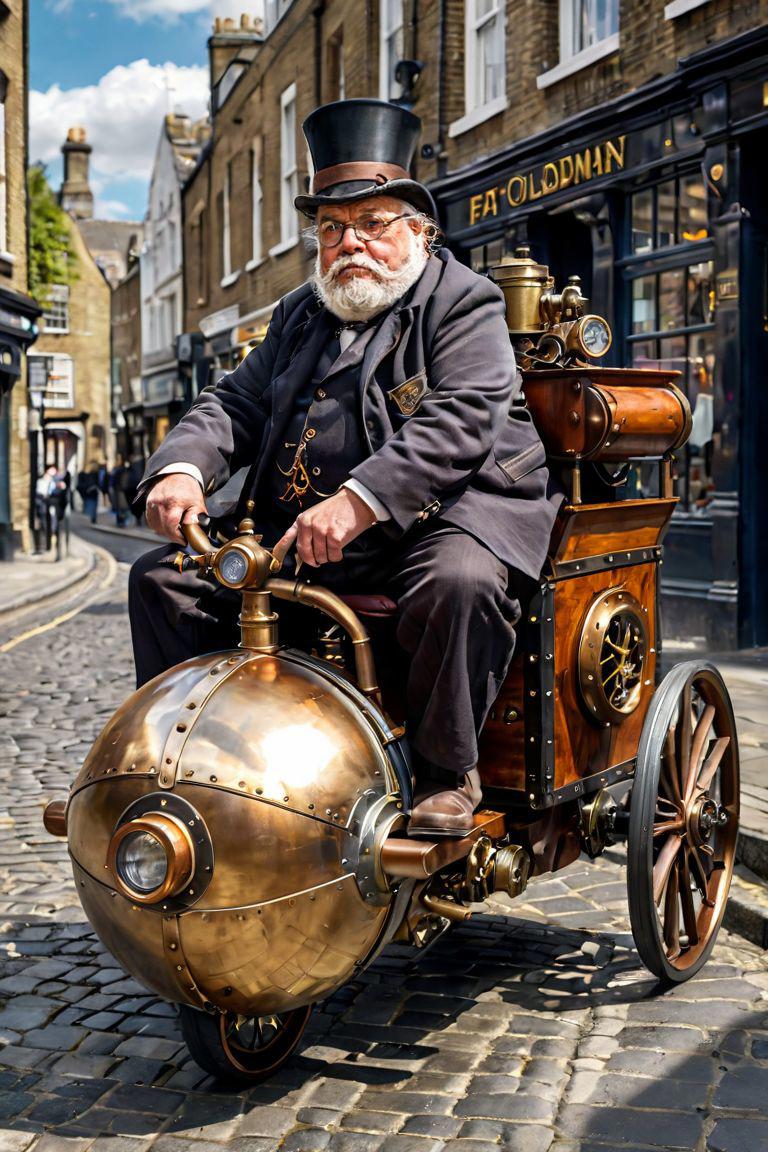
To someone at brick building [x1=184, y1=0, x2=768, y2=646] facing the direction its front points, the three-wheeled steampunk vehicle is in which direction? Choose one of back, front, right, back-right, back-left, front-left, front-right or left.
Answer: front-left

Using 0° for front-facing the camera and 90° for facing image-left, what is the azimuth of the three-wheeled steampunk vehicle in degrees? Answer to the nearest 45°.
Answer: approximately 45°

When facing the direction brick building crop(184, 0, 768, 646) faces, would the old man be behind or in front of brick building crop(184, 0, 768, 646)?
in front

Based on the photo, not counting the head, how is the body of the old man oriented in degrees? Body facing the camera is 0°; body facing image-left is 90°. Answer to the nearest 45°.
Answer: approximately 45°

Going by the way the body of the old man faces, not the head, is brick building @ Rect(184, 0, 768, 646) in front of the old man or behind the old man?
behind

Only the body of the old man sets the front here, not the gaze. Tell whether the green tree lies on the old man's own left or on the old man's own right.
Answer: on the old man's own right

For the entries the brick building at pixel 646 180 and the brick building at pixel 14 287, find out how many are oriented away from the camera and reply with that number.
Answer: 0

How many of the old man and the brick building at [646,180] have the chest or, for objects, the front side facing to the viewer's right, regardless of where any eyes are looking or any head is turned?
0

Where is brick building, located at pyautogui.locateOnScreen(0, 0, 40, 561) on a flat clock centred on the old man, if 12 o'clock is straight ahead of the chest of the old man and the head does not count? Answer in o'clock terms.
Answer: The brick building is roughly at 4 o'clock from the old man.

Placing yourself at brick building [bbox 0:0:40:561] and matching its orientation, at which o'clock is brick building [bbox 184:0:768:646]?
brick building [bbox 184:0:768:646] is roughly at 1 o'clock from brick building [bbox 0:0:40:561].

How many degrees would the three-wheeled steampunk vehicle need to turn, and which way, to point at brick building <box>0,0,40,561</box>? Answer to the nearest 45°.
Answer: approximately 135° to its right
